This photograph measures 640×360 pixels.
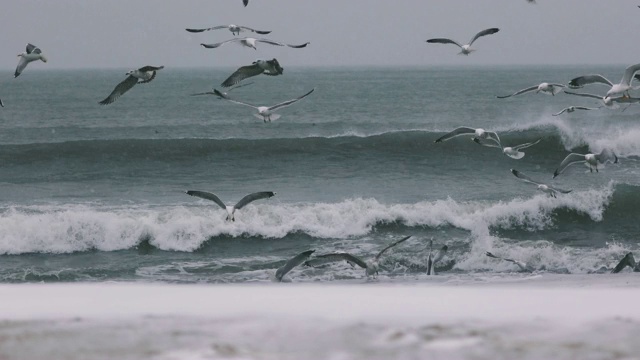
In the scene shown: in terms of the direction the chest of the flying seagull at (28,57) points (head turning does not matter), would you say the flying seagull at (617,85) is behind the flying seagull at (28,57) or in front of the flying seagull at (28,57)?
in front

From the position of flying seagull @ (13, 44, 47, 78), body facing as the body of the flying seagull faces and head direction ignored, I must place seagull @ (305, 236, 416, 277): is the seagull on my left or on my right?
on my right

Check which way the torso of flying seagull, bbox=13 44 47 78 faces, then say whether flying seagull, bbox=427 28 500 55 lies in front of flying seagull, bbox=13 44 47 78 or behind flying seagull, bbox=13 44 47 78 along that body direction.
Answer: in front

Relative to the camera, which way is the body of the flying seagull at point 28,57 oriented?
to the viewer's right
